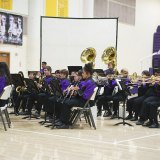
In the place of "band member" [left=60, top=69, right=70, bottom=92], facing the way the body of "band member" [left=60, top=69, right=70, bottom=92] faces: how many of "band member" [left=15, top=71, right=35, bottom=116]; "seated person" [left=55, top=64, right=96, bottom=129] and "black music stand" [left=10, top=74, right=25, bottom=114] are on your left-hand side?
1

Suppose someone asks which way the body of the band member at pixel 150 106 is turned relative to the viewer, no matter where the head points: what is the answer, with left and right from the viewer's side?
facing to the left of the viewer

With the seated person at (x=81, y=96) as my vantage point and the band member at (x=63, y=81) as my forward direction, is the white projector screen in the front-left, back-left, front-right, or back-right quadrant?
front-right

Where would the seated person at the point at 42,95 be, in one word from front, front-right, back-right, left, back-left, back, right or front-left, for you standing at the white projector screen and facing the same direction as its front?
front

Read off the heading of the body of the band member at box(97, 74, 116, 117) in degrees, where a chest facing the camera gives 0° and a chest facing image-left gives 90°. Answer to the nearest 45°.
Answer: approximately 45°

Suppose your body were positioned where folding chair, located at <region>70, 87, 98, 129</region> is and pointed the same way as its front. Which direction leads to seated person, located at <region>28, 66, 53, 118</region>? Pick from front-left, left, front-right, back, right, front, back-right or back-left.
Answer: front-right

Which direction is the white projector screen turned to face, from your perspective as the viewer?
facing the viewer

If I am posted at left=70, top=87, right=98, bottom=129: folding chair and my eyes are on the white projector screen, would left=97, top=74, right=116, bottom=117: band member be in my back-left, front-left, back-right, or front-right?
front-right

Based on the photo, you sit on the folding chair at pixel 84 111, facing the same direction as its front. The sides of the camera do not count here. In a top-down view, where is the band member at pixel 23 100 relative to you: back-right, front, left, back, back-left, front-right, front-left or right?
front-right
